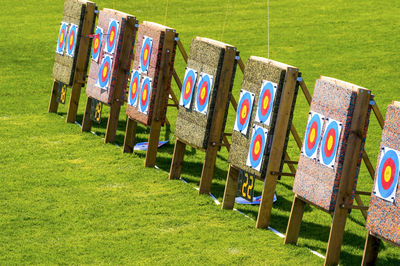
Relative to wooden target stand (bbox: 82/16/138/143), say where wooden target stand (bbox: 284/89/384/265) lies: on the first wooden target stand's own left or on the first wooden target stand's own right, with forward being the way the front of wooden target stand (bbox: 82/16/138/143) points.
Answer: on the first wooden target stand's own left

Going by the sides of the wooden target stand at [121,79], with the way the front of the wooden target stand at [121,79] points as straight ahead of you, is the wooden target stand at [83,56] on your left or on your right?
on your right

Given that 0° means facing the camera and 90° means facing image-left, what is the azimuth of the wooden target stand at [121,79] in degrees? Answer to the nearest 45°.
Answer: approximately 45°

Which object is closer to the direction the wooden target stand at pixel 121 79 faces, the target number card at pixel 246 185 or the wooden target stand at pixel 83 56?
the target number card

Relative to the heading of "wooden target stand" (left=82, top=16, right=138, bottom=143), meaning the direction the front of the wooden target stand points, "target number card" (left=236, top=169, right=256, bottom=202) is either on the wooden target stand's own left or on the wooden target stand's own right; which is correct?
on the wooden target stand's own left
